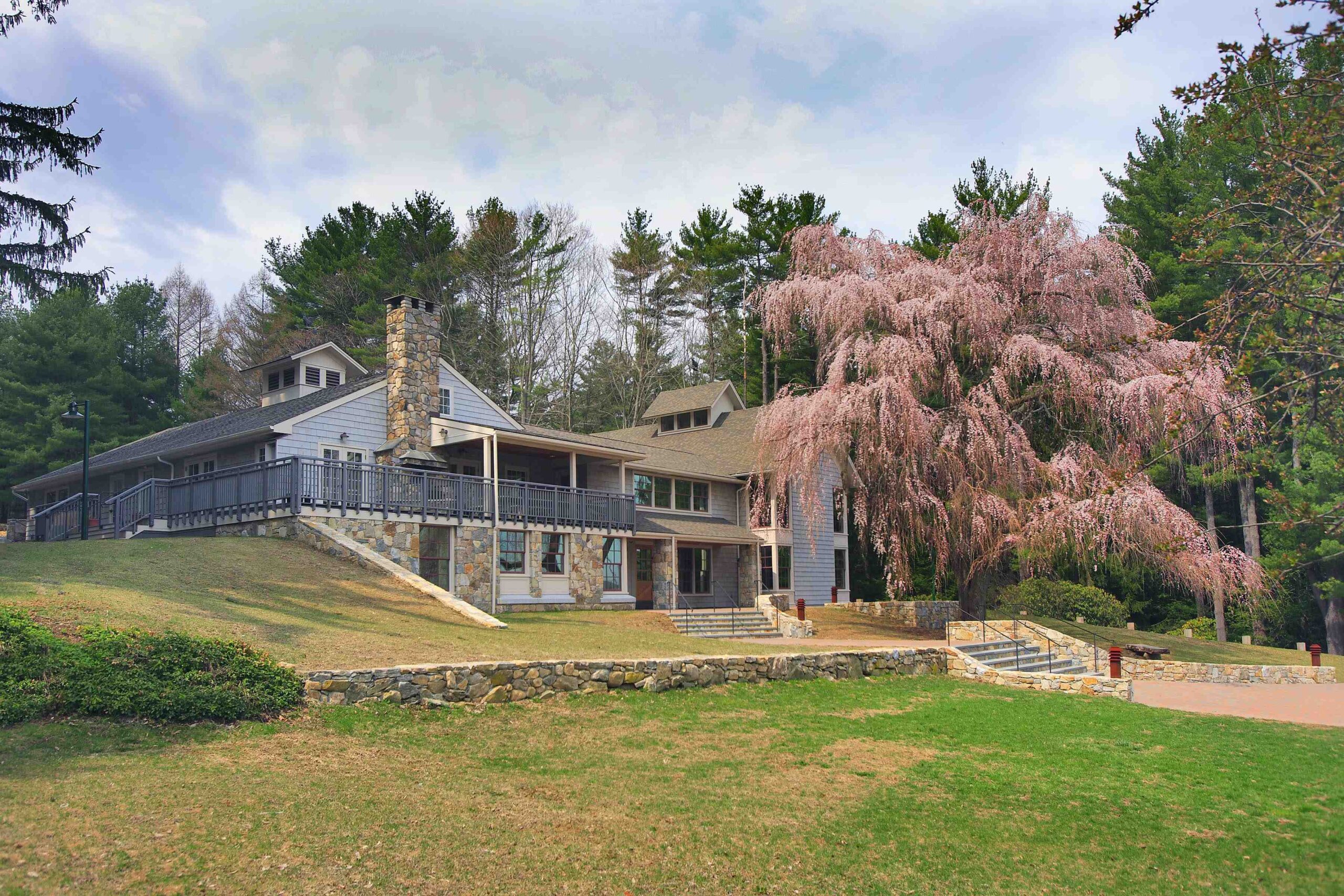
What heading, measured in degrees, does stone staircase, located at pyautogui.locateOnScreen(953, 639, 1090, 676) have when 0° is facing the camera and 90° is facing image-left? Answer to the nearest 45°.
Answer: approximately 315°

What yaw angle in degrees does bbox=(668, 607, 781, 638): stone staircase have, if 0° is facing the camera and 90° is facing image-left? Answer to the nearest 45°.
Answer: approximately 0°

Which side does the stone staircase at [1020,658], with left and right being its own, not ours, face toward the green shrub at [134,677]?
right

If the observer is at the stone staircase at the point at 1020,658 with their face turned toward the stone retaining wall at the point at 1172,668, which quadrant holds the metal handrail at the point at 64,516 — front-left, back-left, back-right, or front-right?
back-left

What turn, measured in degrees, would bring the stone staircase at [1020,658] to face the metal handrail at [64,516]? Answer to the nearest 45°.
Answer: approximately 135° to its right

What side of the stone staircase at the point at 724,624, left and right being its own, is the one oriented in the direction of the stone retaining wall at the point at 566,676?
front

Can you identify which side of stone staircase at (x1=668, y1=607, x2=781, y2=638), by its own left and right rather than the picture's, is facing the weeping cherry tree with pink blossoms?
left

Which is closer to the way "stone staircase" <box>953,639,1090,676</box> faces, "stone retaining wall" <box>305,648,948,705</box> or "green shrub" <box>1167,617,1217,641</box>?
the stone retaining wall

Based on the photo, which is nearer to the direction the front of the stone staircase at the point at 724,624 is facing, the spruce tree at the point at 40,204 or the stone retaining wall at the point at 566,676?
the stone retaining wall

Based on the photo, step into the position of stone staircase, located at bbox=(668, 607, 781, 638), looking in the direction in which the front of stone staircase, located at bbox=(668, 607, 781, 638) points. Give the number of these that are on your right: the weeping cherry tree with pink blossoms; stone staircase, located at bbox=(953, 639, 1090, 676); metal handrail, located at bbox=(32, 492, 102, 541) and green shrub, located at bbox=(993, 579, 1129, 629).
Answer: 1

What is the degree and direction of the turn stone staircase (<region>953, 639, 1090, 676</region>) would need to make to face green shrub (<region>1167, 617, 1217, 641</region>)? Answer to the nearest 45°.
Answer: approximately 135° to its left

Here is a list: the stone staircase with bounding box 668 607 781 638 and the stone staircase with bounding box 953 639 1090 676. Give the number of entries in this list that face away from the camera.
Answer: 0

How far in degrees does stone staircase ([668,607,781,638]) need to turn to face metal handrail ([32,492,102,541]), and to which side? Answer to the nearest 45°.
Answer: approximately 90° to its right
